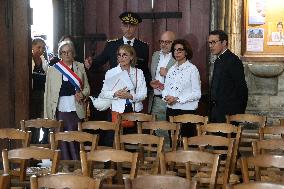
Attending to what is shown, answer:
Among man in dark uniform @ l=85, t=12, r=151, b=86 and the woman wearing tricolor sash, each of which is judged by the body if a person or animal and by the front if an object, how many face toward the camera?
2

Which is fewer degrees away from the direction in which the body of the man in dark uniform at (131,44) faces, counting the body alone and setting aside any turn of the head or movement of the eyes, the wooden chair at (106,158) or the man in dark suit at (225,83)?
the wooden chair

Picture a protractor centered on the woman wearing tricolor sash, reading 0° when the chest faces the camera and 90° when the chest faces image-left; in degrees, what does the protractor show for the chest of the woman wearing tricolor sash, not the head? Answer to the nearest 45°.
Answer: approximately 0°

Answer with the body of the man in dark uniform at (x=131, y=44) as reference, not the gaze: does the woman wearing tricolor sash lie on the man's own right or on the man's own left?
on the man's own right

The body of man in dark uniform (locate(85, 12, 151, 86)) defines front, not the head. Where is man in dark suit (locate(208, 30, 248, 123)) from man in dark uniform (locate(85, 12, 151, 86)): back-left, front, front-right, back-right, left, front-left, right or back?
front-left

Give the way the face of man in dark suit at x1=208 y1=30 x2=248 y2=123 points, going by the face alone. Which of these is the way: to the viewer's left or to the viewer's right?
to the viewer's left
